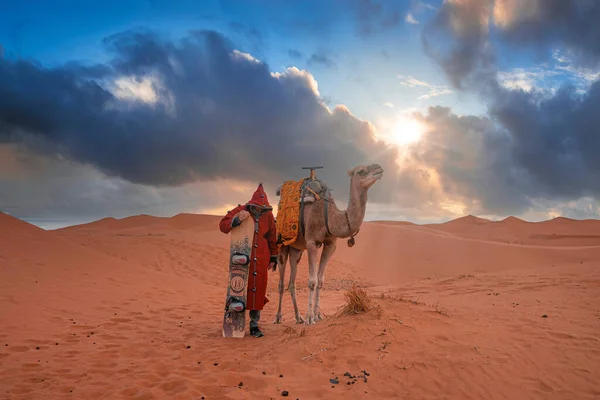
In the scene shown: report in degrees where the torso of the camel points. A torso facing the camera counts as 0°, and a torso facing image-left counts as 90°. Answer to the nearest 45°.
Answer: approximately 315°
